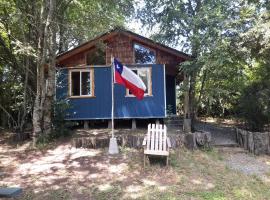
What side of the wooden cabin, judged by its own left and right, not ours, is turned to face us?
front

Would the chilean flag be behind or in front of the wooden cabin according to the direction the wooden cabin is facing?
in front

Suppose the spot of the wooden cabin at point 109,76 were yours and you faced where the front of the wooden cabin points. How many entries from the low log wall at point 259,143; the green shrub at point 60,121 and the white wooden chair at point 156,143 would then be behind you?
0

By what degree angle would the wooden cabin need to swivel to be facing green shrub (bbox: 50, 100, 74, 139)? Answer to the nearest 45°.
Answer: approximately 45° to its right
